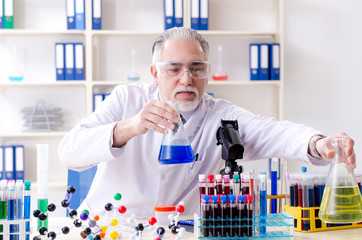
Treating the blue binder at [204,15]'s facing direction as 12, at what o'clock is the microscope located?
The microscope is roughly at 12 o'clock from the blue binder.

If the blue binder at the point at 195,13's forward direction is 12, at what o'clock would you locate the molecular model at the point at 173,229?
The molecular model is roughly at 12 o'clock from the blue binder.

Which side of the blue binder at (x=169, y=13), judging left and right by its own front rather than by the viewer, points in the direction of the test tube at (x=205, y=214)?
front

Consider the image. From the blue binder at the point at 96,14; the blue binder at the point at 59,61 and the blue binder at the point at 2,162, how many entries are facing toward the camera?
3

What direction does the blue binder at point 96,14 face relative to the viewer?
toward the camera

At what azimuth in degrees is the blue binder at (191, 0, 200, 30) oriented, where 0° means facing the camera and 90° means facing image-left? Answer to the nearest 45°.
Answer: approximately 0°

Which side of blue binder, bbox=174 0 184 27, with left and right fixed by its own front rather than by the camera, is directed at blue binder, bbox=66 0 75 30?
right

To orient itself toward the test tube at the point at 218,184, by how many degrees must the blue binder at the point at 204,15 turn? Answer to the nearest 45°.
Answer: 0° — it already faces it

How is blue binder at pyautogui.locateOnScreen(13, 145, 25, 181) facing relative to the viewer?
toward the camera

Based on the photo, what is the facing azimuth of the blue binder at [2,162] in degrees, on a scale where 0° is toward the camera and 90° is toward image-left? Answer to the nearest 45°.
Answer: approximately 0°

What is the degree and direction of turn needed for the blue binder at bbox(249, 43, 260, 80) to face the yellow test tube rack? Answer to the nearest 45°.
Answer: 0° — it already faces it

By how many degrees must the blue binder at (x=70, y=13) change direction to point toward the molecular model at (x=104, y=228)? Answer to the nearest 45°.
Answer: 0° — it already faces it

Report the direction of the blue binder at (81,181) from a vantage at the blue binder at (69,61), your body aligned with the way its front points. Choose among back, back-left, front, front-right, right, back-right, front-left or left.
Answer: front

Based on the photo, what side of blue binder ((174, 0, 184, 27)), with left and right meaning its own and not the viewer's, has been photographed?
front
